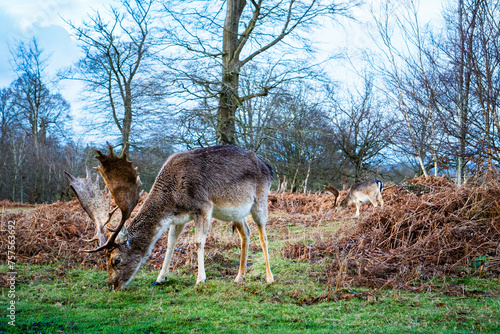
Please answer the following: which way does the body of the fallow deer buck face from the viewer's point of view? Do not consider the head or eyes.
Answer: to the viewer's left

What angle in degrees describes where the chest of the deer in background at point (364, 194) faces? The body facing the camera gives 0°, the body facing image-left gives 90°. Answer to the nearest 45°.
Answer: approximately 90°

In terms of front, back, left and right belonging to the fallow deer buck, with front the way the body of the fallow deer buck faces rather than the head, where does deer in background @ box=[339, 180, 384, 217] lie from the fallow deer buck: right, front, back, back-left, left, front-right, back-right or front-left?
back-right

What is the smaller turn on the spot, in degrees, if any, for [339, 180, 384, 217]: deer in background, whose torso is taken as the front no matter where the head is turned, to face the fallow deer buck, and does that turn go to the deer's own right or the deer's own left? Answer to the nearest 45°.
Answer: approximately 90° to the deer's own left

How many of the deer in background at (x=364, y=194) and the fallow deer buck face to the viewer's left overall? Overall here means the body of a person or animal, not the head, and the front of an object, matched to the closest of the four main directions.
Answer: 2
